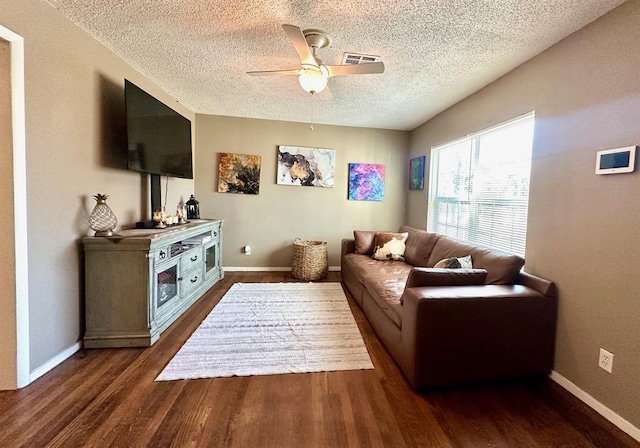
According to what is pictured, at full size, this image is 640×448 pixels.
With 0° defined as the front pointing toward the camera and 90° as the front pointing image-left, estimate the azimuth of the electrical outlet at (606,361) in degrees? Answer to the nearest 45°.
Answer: approximately 45°

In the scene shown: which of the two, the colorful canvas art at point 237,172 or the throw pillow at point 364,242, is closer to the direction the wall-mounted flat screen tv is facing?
the throw pillow

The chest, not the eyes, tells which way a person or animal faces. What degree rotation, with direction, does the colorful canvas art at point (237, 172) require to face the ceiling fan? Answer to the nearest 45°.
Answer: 0° — it already faces it

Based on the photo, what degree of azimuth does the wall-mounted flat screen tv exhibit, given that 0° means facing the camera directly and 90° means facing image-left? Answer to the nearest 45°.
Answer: approximately 315°

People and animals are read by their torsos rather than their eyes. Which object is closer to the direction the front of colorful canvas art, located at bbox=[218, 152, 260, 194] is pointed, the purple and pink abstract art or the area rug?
the area rug

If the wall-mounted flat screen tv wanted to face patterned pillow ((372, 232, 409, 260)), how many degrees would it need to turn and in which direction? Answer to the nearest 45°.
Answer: approximately 45° to its left
